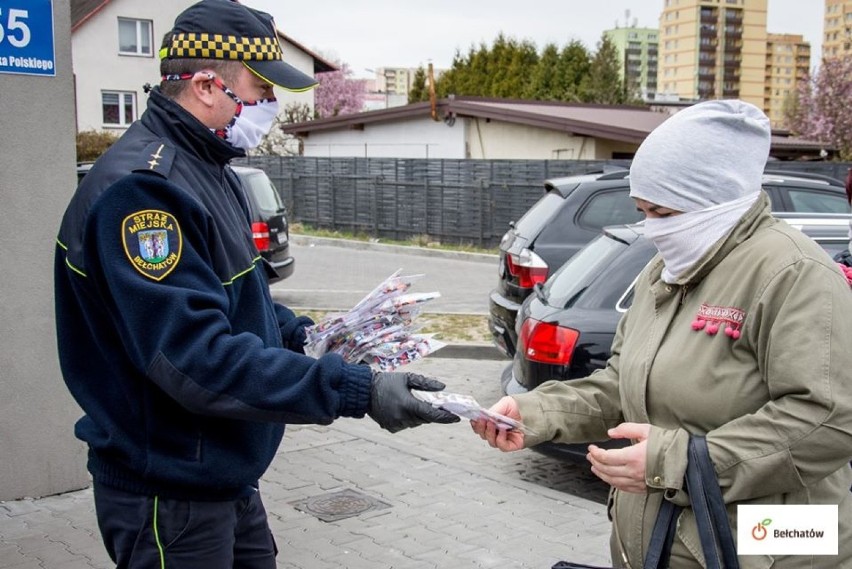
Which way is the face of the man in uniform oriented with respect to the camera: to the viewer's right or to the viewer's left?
to the viewer's right

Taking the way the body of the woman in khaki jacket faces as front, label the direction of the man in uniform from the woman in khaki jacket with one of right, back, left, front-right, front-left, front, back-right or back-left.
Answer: front-right

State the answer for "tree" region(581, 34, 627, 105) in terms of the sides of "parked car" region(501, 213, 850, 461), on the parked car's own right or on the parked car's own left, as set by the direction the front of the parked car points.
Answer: on the parked car's own left

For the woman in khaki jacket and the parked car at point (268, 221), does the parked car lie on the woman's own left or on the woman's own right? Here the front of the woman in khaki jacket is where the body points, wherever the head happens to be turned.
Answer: on the woman's own right

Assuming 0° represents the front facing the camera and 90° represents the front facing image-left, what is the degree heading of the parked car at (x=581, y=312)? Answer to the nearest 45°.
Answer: approximately 225°

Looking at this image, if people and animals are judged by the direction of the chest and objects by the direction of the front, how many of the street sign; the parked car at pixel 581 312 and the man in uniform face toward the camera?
1

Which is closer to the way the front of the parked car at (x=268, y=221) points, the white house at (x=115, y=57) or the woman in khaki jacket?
the white house

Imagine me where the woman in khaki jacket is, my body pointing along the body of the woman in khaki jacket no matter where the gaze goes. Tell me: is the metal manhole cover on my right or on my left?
on my right

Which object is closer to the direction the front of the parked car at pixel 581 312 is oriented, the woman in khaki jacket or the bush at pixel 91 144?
the bush

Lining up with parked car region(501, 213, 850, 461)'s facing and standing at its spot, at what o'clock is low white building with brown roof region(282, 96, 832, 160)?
The low white building with brown roof is roughly at 10 o'clock from the parked car.

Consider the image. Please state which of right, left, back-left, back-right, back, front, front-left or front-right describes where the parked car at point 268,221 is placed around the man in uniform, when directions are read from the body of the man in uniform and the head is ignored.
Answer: left

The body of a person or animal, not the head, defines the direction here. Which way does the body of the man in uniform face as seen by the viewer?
to the viewer's right
